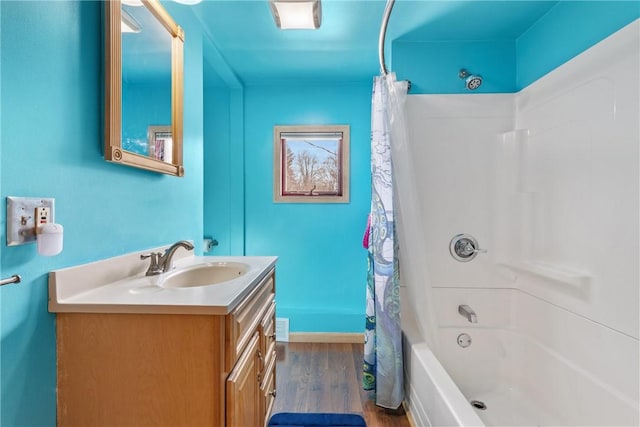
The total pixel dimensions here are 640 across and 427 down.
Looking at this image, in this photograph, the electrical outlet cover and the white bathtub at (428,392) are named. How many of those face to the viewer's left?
1

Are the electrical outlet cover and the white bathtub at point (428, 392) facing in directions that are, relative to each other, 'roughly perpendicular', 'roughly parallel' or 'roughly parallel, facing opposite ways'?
roughly parallel, facing opposite ways

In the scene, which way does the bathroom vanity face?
to the viewer's right

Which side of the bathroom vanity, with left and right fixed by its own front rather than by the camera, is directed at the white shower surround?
front

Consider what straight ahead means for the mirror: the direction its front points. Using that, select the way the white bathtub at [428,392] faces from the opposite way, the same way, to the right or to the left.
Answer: the opposite way

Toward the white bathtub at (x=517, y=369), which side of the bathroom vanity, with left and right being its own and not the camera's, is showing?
front

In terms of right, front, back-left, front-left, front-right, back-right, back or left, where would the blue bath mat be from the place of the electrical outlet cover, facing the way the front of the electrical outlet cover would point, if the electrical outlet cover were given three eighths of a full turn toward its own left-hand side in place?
right

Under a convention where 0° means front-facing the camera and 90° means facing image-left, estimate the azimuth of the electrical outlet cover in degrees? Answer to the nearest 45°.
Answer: approximately 315°

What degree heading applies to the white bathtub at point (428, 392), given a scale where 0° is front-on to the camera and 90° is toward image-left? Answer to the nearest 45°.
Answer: approximately 90°

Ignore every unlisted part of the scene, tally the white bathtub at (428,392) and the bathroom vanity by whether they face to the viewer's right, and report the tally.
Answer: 1

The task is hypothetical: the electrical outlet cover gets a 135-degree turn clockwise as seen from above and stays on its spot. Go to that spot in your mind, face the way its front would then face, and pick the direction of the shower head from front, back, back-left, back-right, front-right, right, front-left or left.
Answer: back

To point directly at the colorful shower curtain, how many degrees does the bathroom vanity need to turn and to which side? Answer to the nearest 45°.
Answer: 0° — it already faces it

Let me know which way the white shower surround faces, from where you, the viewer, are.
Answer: facing to the left of the viewer
